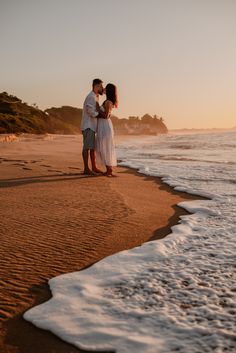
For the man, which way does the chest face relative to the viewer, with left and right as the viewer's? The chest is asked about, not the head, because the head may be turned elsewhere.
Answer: facing to the right of the viewer
